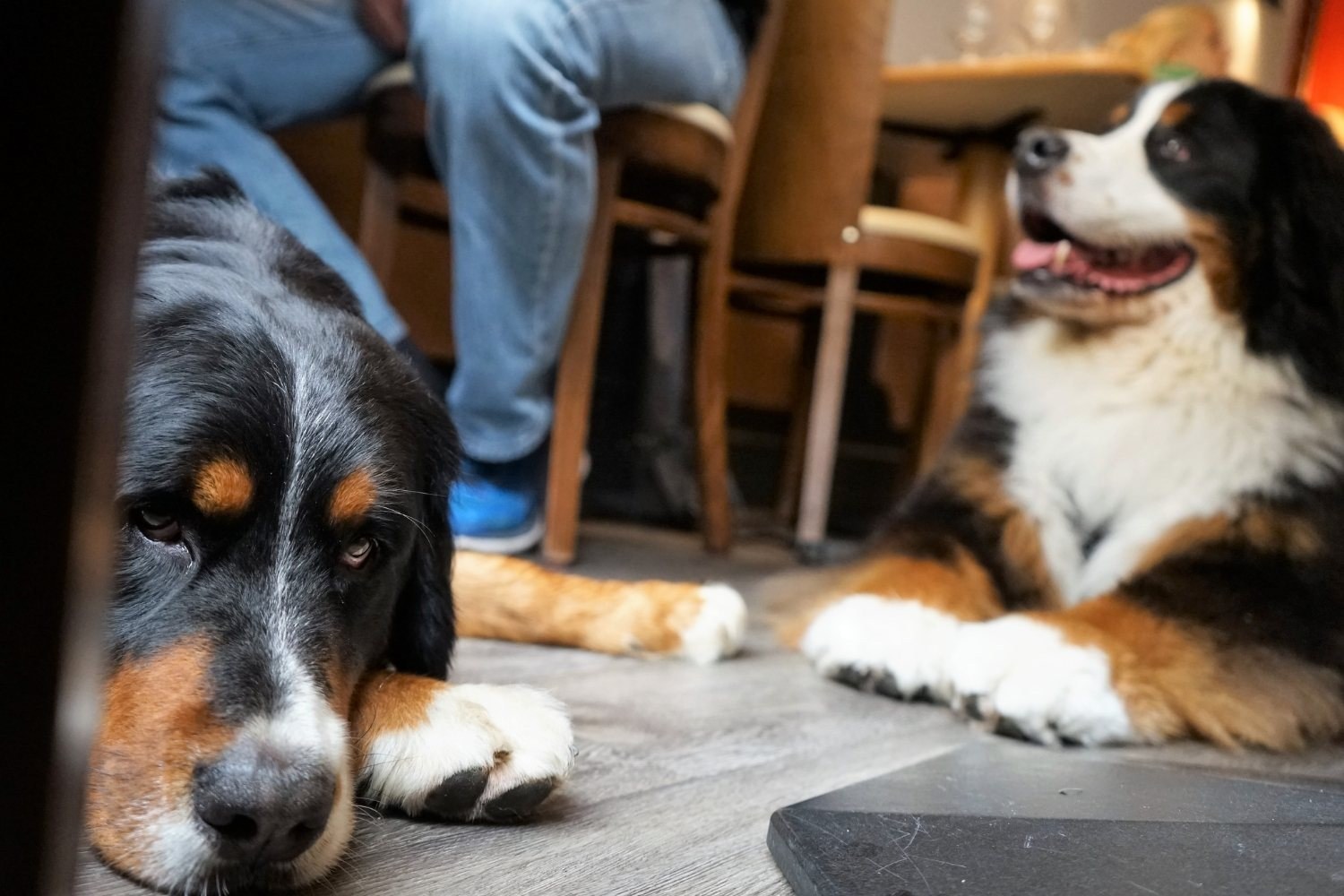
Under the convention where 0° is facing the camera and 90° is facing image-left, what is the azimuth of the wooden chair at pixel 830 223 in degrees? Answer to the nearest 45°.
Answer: approximately 225°

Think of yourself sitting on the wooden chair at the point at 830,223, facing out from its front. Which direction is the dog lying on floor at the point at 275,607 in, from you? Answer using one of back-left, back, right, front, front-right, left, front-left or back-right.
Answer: back-right

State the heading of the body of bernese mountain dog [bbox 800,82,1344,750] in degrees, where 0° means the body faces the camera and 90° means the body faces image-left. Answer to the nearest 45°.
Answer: approximately 45°

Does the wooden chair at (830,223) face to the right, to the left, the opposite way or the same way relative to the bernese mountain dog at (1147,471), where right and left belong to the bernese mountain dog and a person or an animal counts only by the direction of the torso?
the opposite way

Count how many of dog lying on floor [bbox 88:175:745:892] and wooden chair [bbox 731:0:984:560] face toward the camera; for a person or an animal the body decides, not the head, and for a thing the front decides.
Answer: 1

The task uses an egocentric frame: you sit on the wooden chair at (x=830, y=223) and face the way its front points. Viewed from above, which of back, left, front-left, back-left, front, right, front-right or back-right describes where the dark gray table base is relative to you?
back-right

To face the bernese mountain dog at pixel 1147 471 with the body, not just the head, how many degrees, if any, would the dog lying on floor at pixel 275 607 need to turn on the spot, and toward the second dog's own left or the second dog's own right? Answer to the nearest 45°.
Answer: approximately 135° to the second dog's own left
